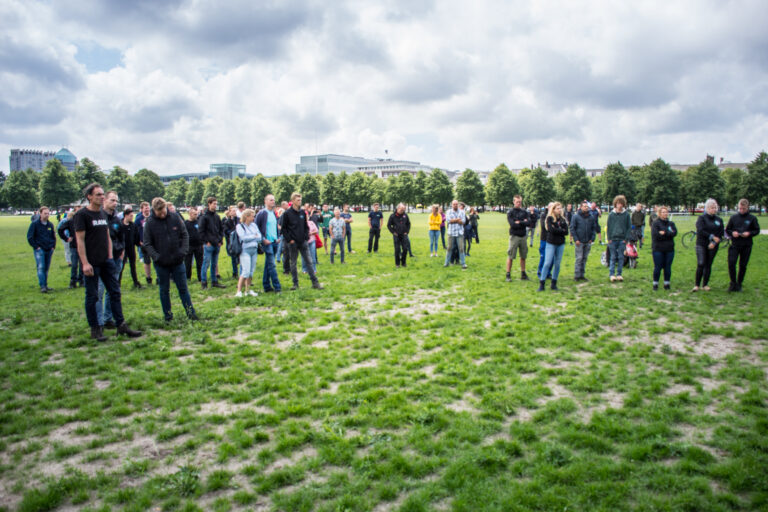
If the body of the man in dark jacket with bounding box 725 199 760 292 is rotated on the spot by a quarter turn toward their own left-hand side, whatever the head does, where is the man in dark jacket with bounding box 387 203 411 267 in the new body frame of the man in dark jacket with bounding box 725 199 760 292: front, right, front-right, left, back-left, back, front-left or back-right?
back

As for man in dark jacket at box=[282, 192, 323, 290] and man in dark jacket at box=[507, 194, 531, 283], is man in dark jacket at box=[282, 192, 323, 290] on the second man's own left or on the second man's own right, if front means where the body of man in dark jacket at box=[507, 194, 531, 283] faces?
on the second man's own right

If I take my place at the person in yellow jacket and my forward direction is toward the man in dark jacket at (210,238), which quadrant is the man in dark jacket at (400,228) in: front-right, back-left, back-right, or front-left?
front-left

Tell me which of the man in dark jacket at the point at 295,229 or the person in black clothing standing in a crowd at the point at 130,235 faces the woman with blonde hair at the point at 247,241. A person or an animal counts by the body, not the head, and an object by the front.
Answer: the person in black clothing standing in a crowd

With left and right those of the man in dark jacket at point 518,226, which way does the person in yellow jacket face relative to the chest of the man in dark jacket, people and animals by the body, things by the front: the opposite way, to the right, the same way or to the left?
the same way

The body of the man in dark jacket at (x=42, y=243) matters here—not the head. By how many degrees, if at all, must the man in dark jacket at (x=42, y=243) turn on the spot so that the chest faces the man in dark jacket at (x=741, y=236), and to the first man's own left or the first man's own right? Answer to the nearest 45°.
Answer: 0° — they already face them

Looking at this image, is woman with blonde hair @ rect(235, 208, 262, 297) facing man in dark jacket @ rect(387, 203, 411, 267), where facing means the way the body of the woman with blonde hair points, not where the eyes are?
no

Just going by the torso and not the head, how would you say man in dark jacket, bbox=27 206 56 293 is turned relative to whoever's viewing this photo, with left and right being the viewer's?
facing the viewer and to the right of the viewer

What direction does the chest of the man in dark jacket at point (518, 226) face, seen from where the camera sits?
toward the camera

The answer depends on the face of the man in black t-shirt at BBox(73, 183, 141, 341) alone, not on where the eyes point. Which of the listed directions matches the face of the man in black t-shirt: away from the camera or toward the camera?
toward the camera

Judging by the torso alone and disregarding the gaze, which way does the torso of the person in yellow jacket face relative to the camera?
toward the camera

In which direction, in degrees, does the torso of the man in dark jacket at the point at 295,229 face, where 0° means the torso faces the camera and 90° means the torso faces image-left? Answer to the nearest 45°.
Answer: approximately 315°

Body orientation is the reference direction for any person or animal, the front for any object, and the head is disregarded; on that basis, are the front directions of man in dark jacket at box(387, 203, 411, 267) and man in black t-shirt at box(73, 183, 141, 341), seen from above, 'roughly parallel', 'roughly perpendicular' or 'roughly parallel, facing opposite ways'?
roughly perpendicular

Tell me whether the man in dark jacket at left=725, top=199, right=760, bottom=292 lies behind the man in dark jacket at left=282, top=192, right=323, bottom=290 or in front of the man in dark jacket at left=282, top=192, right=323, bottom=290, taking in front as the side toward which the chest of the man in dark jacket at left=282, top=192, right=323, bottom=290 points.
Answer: in front

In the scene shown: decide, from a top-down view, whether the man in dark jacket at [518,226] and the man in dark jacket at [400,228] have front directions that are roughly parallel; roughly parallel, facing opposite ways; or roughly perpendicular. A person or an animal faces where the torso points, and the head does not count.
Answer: roughly parallel

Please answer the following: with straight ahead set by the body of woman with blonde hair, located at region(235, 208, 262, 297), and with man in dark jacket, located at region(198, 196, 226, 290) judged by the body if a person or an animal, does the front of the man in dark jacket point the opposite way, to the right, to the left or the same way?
the same way
